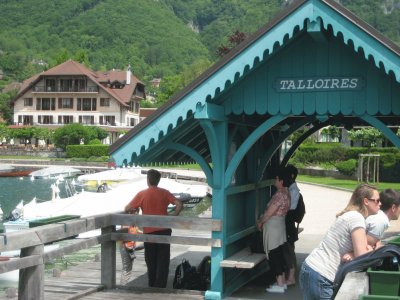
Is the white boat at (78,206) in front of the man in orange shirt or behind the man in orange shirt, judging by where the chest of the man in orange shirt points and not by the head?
in front

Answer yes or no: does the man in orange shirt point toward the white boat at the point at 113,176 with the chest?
yes

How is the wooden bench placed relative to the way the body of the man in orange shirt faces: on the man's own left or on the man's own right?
on the man's own right

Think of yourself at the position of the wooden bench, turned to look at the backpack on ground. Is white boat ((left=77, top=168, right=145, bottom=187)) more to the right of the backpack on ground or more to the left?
right

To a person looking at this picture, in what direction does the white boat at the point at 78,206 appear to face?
facing to the right of the viewer

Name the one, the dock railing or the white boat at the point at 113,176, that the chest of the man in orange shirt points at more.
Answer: the white boat

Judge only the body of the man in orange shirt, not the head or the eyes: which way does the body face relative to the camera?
away from the camera

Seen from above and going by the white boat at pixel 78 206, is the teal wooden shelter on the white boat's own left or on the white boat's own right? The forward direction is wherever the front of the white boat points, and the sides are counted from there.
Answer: on the white boat's own right

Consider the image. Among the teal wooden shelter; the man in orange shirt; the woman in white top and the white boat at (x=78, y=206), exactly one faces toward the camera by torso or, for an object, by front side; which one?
the teal wooden shelter
